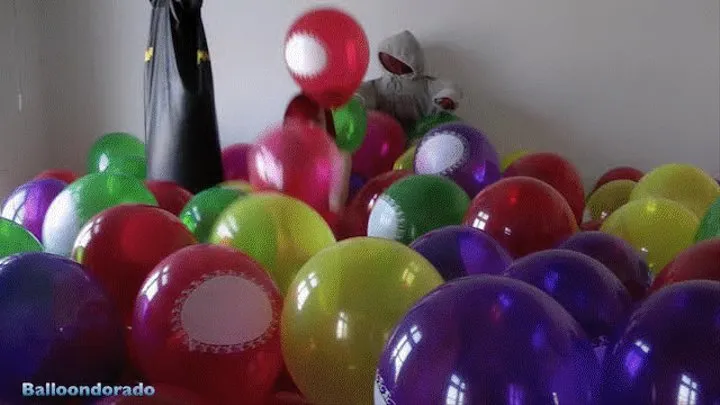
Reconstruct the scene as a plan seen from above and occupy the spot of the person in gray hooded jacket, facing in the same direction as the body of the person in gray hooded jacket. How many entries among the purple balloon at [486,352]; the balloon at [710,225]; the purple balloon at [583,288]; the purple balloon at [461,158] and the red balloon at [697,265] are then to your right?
0

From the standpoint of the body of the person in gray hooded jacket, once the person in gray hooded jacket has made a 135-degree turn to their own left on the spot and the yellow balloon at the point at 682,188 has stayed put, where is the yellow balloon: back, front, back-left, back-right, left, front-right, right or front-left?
front-right

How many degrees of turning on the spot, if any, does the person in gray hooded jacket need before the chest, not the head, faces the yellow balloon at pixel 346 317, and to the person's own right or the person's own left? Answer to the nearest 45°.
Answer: approximately 45° to the person's own left

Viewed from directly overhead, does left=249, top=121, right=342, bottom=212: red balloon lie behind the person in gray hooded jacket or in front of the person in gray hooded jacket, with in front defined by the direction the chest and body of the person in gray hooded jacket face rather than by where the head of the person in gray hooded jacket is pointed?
in front

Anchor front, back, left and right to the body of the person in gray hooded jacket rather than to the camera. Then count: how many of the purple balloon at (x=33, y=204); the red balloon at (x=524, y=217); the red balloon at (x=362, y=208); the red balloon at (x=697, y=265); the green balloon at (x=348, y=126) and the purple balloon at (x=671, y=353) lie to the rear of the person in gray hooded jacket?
0

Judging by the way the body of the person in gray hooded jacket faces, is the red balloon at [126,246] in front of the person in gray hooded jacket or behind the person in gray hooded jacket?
in front

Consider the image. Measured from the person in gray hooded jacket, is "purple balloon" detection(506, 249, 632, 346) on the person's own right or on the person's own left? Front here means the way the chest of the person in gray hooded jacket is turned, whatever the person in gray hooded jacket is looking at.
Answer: on the person's own left

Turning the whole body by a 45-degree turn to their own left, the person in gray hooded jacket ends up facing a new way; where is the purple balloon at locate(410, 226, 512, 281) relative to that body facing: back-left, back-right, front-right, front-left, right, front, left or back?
front

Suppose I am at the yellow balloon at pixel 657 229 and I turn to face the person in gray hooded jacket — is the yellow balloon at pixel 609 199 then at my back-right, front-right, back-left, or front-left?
front-right

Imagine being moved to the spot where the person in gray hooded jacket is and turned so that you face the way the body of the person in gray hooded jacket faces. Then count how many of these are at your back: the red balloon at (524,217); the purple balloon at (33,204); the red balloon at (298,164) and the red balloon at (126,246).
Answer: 0

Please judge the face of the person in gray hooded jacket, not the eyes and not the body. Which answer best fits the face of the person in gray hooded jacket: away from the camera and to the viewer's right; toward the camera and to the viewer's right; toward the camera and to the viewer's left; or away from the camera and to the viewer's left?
toward the camera and to the viewer's left

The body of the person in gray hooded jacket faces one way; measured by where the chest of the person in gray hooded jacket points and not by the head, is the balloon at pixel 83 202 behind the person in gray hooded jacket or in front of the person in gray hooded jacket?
in front

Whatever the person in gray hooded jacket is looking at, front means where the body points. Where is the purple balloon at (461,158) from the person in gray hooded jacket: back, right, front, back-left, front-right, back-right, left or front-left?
front-left

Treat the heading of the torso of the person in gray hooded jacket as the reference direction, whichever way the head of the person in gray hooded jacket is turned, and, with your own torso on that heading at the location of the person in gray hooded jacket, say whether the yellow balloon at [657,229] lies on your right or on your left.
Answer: on your left

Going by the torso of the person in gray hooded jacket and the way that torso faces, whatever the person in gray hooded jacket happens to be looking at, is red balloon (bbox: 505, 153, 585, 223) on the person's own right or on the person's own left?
on the person's own left

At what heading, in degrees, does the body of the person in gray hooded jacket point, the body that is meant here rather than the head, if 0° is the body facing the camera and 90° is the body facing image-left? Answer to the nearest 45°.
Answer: approximately 45°

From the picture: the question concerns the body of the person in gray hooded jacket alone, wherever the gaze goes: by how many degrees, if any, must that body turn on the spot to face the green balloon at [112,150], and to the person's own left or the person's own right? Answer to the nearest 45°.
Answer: approximately 90° to the person's own right
